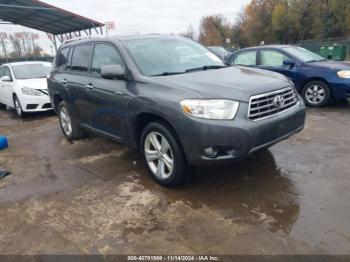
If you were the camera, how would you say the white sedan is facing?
facing the viewer and to the right of the viewer

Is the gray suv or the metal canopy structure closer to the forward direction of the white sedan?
the gray suv

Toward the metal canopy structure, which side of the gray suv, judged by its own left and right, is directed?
back

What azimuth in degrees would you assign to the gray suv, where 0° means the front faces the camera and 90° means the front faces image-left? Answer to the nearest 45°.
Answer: approximately 315°

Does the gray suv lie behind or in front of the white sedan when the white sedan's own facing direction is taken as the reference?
in front

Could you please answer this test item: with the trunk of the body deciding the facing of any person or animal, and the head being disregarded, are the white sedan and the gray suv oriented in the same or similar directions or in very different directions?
same or similar directions

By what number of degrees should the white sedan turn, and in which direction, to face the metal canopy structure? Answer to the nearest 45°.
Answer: approximately 135° to its left

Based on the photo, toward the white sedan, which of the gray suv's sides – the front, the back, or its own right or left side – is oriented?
back

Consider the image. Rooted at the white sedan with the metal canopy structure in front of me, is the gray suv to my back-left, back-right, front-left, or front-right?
back-right

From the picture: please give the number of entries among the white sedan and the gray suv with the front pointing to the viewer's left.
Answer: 0
